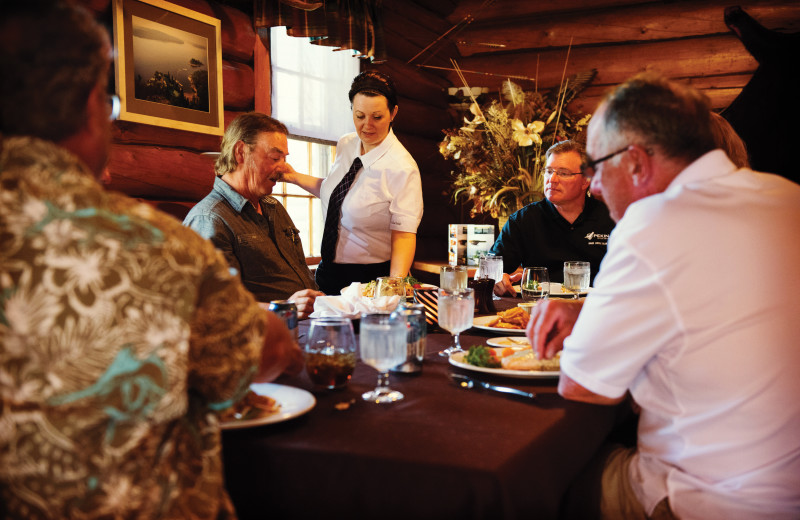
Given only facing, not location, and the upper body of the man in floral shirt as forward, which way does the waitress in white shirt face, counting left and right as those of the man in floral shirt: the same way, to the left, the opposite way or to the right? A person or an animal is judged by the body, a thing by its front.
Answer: the opposite way

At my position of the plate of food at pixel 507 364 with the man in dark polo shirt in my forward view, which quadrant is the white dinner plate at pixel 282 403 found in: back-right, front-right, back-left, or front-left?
back-left

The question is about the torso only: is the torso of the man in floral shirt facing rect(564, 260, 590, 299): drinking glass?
yes

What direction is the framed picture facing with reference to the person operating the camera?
facing the viewer and to the right of the viewer

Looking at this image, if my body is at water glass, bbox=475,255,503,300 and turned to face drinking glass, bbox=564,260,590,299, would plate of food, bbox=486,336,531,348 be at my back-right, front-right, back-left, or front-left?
front-right

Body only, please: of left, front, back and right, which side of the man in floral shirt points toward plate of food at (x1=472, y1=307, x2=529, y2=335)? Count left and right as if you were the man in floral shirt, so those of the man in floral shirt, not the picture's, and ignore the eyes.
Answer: front

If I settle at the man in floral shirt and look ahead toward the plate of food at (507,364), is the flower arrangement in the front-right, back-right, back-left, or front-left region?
front-left

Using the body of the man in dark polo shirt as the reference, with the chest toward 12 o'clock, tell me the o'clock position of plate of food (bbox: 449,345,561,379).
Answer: The plate of food is roughly at 12 o'clock from the man in dark polo shirt.

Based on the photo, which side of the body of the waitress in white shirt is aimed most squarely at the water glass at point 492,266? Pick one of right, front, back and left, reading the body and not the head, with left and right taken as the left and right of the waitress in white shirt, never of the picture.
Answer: left

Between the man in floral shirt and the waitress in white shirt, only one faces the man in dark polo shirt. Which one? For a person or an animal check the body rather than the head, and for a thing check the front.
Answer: the man in floral shirt

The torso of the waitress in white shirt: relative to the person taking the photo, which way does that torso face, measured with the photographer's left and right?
facing the viewer and to the left of the viewer

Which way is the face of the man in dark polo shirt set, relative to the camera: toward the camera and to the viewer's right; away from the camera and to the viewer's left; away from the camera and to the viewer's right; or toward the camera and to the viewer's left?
toward the camera and to the viewer's left

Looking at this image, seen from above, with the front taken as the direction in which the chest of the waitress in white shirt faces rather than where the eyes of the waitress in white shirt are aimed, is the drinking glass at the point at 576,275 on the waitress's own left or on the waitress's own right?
on the waitress's own left

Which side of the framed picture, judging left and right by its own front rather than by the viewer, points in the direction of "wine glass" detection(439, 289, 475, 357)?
front

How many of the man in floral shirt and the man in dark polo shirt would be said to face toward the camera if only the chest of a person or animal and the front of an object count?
1

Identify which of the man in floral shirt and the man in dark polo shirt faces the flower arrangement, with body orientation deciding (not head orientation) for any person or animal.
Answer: the man in floral shirt

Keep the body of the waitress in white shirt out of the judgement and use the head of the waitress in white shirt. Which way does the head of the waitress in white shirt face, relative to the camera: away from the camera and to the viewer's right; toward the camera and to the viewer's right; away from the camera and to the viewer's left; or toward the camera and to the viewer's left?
toward the camera and to the viewer's left

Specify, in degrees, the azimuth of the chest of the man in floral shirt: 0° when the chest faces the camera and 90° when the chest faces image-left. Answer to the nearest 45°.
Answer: approximately 225°

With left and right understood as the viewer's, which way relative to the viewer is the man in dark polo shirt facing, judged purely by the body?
facing the viewer

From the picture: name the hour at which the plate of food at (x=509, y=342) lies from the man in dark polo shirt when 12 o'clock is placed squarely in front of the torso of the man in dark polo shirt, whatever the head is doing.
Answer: The plate of food is roughly at 12 o'clock from the man in dark polo shirt.

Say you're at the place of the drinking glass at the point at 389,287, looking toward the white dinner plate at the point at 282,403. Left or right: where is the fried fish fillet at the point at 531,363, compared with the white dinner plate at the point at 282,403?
left
